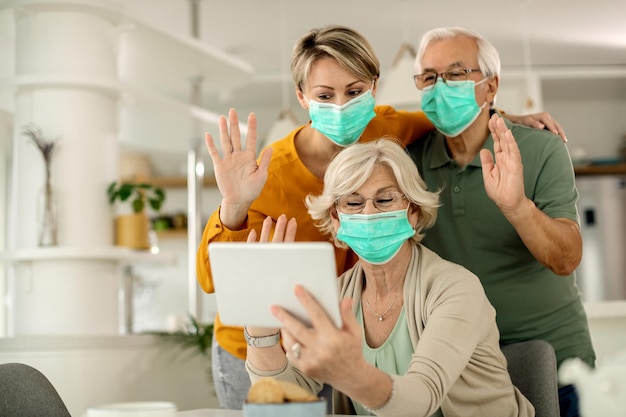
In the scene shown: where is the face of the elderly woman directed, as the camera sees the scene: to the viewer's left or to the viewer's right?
to the viewer's left

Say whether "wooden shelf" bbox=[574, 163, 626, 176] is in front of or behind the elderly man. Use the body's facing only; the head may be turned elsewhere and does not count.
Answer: behind

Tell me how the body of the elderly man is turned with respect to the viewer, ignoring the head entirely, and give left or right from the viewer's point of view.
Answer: facing the viewer and to the left of the viewer

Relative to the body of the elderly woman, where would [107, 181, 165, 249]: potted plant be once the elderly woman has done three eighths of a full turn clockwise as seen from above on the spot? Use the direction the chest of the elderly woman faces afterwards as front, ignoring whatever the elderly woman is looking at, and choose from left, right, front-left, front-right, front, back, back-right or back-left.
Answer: front-left

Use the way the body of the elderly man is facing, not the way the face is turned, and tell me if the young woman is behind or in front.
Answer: in front

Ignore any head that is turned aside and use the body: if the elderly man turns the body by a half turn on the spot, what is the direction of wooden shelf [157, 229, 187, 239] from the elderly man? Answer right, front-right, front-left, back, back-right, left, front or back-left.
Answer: left

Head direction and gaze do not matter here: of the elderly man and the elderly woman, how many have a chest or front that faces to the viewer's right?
0
